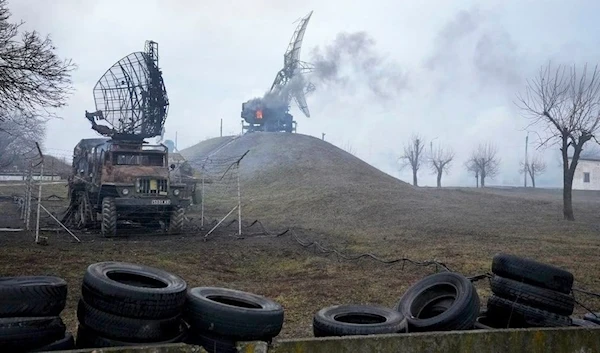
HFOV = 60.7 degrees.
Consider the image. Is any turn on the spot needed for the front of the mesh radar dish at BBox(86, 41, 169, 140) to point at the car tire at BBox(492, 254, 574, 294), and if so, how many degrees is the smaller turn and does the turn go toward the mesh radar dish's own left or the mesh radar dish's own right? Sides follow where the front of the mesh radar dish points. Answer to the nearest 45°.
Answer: approximately 45° to the mesh radar dish's own left

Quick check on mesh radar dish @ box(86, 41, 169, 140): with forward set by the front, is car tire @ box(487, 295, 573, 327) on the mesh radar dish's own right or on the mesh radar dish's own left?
on the mesh radar dish's own left

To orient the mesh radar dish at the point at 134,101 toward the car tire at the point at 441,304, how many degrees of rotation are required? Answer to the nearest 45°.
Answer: approximately 45° to its left

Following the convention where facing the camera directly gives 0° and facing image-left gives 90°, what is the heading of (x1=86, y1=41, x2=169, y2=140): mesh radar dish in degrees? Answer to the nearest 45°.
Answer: approximately 45°

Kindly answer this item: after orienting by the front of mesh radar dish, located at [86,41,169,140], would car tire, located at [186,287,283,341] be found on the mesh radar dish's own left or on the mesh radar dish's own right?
on the mesh radar dish's own left

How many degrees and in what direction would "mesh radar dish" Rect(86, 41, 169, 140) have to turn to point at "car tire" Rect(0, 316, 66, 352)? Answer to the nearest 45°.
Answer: approximately 45° to its left

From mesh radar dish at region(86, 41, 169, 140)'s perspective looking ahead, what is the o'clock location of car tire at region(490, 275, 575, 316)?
The car tire is roughly at 10 o'clock from the mesh radar dish.
